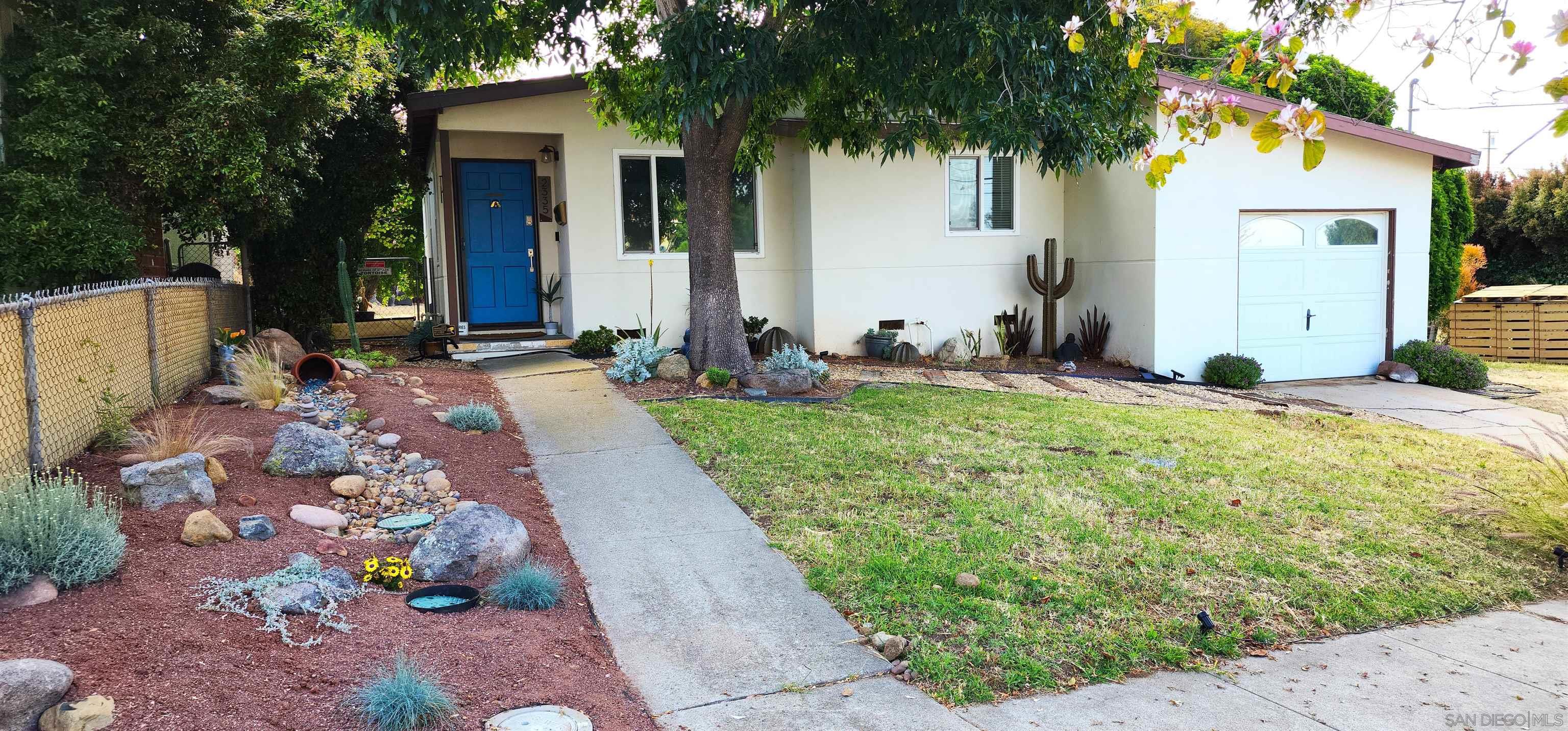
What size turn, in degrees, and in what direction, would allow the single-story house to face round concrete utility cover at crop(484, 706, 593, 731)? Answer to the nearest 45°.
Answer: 0° — it already faces it

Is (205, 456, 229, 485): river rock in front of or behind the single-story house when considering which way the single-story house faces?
in front

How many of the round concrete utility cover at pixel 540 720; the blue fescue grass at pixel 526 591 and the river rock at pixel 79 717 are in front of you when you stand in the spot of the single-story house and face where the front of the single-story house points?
3

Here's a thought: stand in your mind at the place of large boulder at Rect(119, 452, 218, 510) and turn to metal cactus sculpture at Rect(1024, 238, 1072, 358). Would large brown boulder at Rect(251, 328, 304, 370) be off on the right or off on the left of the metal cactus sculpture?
left

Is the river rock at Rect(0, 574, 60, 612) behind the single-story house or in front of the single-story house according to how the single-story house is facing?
in front

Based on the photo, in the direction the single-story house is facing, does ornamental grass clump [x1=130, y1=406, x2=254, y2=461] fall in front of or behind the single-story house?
in front

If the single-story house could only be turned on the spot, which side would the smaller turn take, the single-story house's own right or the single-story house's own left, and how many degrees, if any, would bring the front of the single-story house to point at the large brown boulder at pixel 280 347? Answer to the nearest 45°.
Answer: approximately 45° to the single-story house's own right

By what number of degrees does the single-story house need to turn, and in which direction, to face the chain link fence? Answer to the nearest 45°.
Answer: approximately 45° to its right

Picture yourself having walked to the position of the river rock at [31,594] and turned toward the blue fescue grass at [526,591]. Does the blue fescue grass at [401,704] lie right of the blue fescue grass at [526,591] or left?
right

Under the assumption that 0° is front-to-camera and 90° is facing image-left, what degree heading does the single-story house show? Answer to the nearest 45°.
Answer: approximately 0°
